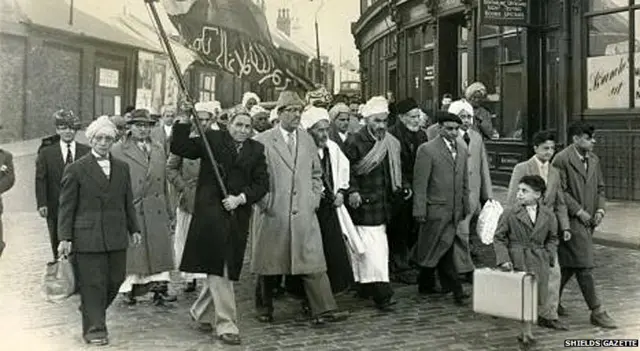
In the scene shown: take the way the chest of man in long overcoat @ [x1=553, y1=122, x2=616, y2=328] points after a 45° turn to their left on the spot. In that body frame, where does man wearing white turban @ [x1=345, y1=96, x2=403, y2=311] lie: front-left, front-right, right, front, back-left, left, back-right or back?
back

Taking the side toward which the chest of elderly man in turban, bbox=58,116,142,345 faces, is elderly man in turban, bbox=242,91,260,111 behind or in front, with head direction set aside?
behind

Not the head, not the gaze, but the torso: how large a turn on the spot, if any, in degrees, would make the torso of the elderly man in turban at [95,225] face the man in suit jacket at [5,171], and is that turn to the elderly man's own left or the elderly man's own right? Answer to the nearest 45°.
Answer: approximately 135° to the elderly man's own right

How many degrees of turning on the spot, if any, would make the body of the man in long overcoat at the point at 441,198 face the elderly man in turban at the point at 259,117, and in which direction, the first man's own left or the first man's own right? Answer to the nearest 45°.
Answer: approximately 180°

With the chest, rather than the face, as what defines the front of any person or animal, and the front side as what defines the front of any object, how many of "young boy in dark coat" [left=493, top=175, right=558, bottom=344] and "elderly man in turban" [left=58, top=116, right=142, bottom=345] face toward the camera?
2

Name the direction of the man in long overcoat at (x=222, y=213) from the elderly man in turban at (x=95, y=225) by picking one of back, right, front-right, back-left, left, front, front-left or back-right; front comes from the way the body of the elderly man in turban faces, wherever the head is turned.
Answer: left

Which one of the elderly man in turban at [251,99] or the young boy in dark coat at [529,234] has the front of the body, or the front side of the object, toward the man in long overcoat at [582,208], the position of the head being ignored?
the elderly man in turban

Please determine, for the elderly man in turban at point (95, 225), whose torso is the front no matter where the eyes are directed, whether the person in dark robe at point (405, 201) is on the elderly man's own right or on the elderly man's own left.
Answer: on the elderly man's own left

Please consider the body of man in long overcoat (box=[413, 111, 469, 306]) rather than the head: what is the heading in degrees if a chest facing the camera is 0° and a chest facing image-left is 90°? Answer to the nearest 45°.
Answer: approximately 315°

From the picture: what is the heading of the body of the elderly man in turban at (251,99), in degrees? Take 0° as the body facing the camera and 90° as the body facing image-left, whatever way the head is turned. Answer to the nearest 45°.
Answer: approximately 315°

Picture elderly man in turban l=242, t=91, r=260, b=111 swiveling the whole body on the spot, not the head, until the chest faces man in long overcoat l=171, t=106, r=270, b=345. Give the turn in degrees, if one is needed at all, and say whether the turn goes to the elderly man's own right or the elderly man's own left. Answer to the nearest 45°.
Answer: approximately 45° to the elderly man's own right

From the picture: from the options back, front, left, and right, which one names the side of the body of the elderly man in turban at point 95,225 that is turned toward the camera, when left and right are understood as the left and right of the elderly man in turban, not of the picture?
front

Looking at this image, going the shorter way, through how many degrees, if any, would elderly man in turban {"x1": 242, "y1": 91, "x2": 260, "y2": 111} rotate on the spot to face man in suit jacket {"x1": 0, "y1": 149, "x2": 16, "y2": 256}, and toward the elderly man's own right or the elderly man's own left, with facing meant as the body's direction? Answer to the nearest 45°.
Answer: approximately 90° to the elderly man's own right

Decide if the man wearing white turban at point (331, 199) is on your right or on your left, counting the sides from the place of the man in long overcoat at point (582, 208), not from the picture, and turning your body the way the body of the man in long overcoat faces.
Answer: on your right

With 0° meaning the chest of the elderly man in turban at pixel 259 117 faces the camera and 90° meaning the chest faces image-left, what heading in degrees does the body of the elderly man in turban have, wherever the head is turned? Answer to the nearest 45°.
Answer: approximately 315°

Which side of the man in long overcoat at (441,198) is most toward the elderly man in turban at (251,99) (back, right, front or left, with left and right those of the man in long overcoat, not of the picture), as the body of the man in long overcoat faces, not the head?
back
